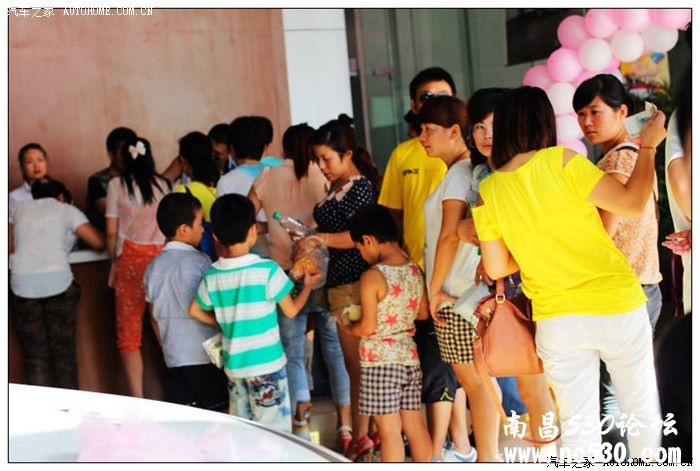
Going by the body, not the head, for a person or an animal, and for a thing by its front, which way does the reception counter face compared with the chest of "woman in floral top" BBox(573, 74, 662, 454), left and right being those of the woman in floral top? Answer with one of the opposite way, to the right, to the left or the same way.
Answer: to the left

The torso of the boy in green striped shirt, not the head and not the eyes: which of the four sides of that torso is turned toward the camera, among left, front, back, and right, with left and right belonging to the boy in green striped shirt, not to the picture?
back

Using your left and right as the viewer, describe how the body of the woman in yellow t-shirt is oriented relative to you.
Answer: facing away from the viewer

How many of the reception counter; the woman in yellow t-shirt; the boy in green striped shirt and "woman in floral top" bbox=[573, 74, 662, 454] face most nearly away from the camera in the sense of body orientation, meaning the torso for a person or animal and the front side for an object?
2

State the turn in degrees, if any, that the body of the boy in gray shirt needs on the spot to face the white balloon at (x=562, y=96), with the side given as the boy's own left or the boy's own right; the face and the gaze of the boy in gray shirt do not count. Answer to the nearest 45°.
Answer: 0° — they already face it

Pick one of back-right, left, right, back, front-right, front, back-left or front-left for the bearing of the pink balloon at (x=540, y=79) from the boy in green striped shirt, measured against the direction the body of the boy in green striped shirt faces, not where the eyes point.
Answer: front-right

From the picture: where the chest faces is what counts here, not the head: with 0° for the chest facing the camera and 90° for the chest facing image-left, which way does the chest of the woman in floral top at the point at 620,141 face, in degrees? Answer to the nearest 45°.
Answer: approximately 45°

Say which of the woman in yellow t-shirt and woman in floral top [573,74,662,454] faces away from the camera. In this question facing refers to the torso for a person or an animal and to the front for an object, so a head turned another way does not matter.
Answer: the woman in yellow t-shirt

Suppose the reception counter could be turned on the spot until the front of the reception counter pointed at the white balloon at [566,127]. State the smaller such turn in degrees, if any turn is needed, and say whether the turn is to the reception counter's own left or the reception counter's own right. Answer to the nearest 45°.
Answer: approximately 90° to the reception counter's own left

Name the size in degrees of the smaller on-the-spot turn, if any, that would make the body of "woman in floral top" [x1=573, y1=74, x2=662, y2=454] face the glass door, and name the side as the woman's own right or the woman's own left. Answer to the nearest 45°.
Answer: approximately 135° to the woman's own right
